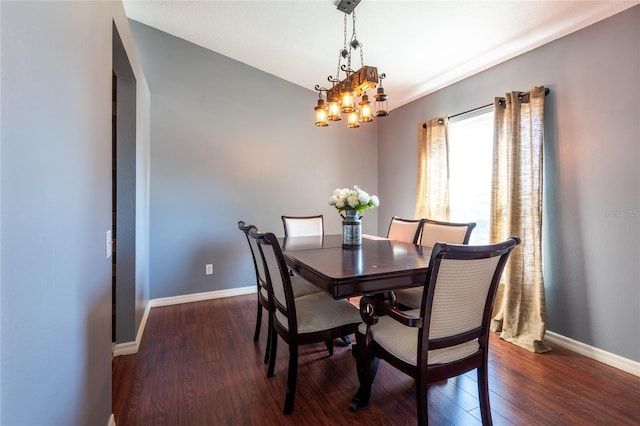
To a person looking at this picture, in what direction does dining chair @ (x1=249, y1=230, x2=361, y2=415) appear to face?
facing away from the viewer and to the right of the viewer

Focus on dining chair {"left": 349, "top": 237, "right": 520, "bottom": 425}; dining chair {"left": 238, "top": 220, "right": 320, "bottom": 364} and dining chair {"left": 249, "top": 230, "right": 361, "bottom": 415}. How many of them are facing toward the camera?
0

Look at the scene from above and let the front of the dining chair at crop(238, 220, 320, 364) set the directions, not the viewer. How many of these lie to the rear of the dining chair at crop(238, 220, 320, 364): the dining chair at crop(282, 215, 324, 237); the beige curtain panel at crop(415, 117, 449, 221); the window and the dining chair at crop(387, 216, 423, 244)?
0

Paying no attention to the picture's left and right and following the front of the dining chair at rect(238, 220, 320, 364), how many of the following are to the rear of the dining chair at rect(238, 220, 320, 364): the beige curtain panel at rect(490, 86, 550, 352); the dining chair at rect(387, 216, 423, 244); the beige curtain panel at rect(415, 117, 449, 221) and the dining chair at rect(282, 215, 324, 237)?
0

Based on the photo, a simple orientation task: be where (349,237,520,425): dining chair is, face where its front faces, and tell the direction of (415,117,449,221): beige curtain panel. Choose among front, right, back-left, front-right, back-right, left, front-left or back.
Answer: front-right

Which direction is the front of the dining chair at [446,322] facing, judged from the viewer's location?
facing away from the viewer and to the left of the viewer

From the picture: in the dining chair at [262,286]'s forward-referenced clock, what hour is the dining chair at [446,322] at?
the dining chair at [446,322] is roughly at 3 o'clock from the dining chair at [262,286].

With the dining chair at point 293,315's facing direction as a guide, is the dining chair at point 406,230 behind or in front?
in front

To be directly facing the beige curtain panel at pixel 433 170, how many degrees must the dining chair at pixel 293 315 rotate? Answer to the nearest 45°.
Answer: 0° — it already faces it

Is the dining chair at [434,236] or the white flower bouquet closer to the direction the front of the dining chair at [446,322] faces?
the white flower bouquet

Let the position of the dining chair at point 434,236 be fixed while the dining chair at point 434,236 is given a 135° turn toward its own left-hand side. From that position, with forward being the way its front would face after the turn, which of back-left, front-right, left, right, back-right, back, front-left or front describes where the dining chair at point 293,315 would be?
back-right

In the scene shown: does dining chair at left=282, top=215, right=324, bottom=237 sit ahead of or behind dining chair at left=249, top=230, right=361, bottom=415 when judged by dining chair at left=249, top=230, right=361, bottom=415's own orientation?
ahead

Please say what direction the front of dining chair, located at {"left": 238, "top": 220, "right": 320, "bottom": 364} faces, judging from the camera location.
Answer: facing away from the viewer and to the right of the viewer

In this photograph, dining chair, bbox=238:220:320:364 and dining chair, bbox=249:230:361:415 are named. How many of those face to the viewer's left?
0

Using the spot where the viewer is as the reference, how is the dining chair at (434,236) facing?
facing the viewer and to the left of the viewer

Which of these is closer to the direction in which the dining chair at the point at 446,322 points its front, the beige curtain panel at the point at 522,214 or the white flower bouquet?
the white flower bouquet
